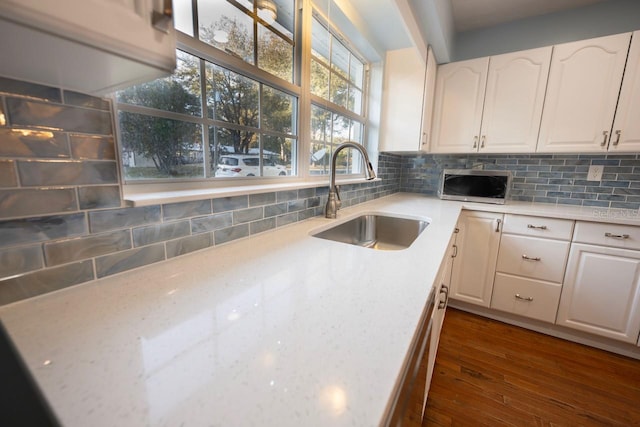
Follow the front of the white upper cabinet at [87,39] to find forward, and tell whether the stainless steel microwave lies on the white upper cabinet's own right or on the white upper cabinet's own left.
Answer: on the white upper cabinet's own left

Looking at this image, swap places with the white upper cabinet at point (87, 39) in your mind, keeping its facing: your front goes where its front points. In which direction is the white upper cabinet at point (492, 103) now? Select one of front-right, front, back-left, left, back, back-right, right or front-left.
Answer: front-left

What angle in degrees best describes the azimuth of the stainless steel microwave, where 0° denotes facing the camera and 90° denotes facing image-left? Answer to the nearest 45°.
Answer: approximately 0°

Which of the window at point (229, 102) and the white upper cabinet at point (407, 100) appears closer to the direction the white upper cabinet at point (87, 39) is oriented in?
the white upper cabinet

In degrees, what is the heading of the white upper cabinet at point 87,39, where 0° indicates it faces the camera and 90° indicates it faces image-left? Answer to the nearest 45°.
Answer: approximately 315°

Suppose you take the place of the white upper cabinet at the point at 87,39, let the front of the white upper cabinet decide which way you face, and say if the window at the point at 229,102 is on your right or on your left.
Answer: on your left
